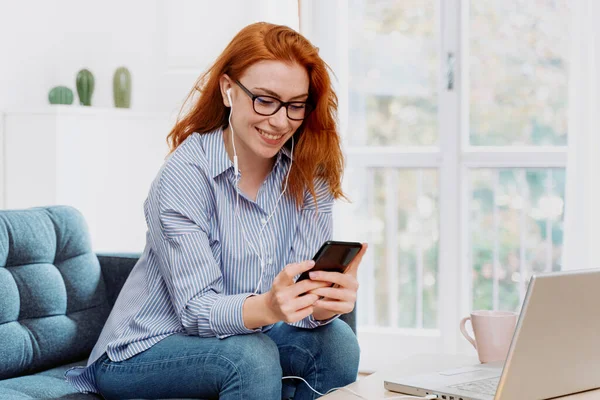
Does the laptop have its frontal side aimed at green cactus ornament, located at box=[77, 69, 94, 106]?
yes

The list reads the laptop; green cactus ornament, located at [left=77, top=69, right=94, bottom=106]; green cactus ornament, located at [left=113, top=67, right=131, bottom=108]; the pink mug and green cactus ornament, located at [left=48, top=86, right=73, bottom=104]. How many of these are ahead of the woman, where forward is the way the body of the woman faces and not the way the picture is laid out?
2

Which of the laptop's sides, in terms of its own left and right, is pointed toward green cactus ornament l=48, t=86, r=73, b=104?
front

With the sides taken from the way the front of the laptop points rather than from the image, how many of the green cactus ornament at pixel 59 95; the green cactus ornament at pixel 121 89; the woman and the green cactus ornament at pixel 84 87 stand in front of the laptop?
4

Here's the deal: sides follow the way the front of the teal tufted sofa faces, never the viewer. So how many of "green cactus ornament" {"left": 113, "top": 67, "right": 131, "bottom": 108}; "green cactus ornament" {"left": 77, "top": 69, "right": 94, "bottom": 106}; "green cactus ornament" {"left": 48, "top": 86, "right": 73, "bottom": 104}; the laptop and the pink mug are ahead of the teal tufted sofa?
2

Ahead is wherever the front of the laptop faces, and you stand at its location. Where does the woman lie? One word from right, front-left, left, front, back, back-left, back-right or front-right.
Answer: front

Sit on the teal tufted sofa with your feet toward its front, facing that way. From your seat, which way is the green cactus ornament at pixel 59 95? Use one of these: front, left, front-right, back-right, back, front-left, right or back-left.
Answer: back-left

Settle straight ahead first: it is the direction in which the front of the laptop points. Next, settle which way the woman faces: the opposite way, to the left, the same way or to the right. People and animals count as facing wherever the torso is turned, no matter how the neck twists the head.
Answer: the opposite way

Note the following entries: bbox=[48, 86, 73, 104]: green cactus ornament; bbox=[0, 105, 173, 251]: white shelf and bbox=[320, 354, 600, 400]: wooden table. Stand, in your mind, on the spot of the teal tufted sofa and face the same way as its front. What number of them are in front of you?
1

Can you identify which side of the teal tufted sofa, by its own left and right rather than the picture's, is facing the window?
left

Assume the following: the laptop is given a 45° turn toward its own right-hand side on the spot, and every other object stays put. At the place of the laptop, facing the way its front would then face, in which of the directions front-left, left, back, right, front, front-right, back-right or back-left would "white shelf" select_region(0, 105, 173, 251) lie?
front-left

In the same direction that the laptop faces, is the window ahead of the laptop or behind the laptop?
ahead

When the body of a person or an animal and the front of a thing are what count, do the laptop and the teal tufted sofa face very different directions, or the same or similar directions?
very different directions

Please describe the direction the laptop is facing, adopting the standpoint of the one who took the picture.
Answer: facing away from the viewer and to the left of the viewer
